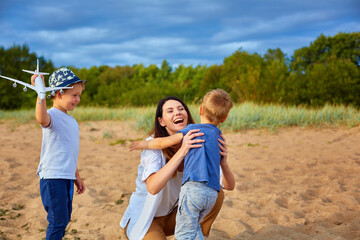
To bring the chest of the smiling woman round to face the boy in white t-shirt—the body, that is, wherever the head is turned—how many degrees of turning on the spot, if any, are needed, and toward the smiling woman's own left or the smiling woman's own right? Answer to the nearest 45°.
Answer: approximately 135° to the smiling woman's own right

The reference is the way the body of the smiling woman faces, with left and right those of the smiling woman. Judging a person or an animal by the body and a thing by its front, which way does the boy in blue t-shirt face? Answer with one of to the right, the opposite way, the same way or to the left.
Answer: the opposite way

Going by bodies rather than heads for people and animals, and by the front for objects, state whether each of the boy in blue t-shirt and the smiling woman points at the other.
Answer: yes

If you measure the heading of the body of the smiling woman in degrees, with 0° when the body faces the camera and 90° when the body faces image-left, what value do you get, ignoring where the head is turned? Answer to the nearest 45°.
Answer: approximately 315°

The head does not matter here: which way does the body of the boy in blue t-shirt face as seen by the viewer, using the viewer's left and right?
facing away from the viewer and to the left of the viewer

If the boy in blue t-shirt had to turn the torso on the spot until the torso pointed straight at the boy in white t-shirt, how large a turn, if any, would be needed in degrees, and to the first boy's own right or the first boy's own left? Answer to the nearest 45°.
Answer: approximately 45° to the first boy's own left
